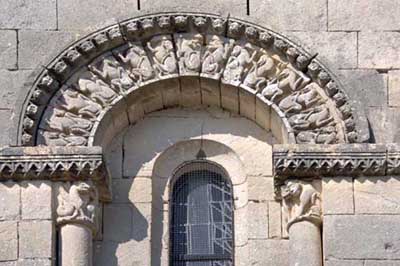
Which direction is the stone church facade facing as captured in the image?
toward the camera
